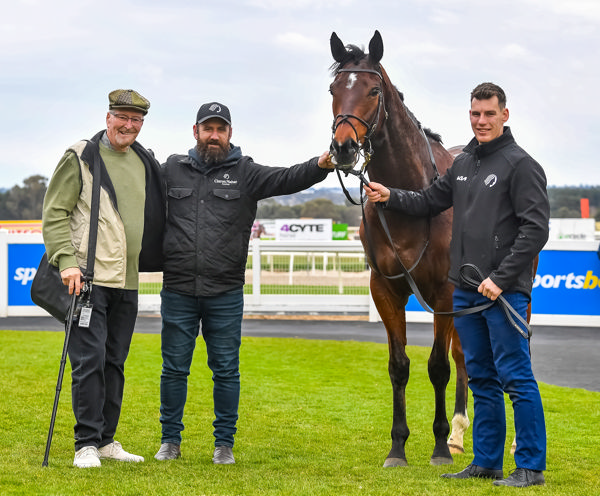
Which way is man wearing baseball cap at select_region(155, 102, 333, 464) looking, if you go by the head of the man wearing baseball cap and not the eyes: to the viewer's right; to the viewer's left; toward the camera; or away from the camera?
toward the camera

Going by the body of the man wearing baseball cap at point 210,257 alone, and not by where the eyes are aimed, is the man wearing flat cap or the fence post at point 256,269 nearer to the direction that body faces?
the man wearing flat cap

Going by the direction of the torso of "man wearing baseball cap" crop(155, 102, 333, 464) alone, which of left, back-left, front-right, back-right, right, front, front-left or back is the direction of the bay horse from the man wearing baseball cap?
left

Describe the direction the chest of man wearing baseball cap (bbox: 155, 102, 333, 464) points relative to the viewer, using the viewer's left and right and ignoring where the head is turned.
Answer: facing the viewer

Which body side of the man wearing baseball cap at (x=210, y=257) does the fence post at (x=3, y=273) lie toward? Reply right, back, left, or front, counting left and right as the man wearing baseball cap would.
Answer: back

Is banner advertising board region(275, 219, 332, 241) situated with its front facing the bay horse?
yes

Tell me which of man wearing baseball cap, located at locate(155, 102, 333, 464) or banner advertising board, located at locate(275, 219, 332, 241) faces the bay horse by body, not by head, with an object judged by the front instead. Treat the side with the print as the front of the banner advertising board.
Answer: the banner advertising board

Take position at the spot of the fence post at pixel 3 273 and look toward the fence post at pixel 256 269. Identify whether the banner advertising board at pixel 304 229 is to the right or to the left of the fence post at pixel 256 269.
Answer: left

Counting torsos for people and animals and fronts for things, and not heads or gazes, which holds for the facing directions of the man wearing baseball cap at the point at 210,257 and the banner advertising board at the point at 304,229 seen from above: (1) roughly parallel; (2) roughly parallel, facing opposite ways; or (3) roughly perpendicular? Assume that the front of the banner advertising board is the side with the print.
roughly parallel

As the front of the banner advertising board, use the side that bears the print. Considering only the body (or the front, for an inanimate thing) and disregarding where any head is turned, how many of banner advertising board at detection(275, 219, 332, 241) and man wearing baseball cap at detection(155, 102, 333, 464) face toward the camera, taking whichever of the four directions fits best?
2

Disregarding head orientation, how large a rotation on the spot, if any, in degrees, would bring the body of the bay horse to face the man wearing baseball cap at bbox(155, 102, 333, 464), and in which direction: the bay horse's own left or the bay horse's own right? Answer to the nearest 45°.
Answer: approximately 45° to the bay horse's own right

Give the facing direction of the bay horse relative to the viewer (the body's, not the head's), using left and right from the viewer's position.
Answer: facing the viewer and to the left of the viewer

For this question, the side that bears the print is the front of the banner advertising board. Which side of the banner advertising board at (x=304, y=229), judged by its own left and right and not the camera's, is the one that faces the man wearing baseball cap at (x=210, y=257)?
front

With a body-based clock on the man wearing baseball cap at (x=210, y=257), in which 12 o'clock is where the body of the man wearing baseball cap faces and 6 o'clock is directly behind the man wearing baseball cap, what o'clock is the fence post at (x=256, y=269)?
The fence post is roughly at 6 o'clock from the man wearing baseball cap.

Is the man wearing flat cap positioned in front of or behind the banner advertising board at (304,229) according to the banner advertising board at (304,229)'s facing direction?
in front
